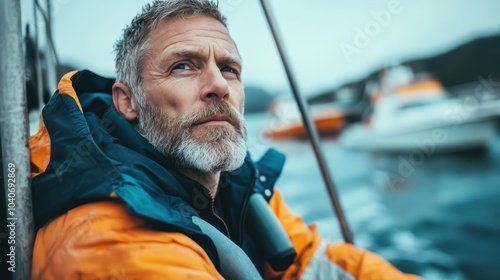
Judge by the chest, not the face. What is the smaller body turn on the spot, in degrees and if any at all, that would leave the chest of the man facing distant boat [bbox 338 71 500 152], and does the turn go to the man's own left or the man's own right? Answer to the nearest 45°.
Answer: approximately 90° to the man's own left

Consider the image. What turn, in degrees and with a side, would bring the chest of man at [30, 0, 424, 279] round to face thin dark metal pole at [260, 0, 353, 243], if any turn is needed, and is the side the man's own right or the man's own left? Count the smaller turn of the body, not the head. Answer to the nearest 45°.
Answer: approximately 90° to the man's own left

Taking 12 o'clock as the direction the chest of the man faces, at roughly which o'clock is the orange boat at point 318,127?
The orange boat is roughly at 8 o'clock from the man.

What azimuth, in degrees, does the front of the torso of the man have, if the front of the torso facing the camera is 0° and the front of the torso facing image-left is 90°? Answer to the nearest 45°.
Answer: approximately 315°

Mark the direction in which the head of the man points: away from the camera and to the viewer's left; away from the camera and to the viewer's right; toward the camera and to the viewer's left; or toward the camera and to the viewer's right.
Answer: toward the camera and to the viewer's right
